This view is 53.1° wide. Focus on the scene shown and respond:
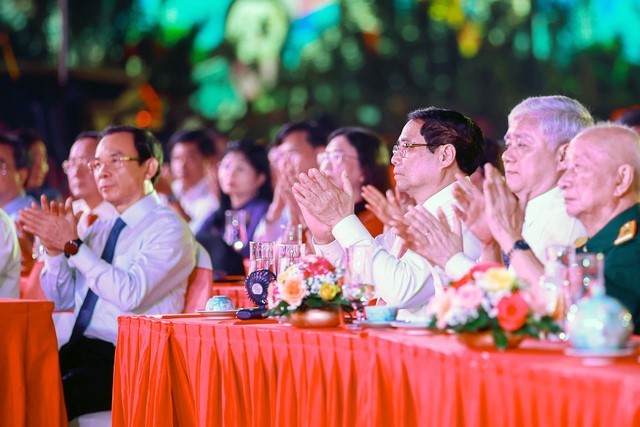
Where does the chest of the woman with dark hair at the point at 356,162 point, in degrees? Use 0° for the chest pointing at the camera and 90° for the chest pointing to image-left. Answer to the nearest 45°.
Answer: approximately 45°

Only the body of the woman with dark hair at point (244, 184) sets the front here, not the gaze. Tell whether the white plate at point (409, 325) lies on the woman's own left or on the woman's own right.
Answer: on the woman's own left

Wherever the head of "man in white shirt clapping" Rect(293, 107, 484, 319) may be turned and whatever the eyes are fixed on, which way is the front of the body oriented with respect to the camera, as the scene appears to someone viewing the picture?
to the viewer's left

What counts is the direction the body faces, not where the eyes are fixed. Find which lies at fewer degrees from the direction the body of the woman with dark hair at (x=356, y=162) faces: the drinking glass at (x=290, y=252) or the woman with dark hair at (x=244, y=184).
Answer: the drinking glass

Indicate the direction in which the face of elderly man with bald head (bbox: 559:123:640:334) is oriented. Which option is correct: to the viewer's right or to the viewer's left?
to the viewer's left

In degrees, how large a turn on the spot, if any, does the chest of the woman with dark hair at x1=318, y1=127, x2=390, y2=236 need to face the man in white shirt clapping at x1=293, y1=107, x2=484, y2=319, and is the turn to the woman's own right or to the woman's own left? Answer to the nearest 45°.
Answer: approximately 45° to the woman's own left

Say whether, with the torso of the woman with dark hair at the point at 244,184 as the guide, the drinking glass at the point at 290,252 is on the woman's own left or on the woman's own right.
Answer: on the woman's own left
